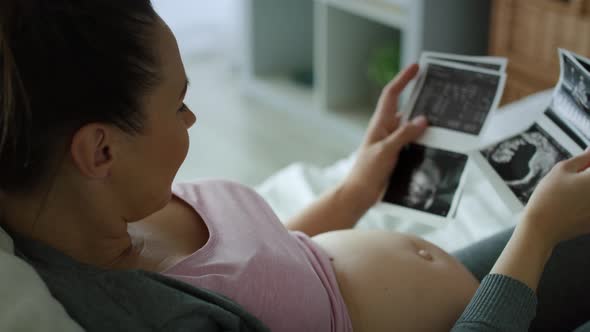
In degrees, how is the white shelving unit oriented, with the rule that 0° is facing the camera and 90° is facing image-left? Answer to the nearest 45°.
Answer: approximately 45°

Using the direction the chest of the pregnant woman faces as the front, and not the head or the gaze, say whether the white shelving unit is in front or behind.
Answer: in front

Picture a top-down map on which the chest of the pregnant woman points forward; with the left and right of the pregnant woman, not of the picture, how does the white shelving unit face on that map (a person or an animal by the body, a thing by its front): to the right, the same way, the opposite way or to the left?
the opposite way

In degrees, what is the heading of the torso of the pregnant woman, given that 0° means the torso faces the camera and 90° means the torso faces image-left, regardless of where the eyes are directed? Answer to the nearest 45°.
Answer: approximately 225°

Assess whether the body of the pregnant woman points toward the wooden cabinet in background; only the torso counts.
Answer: yes

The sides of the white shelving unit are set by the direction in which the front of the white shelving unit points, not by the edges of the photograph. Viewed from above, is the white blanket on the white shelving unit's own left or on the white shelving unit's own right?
on the white shelving unit's own left

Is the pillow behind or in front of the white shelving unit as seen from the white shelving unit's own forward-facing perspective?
in front
